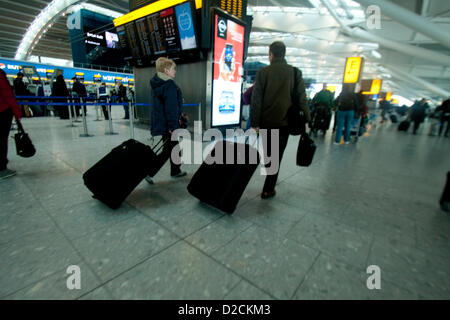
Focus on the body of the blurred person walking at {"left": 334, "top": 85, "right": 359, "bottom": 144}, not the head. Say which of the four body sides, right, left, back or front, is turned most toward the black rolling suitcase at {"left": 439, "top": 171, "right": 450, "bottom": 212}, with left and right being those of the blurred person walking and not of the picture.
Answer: back

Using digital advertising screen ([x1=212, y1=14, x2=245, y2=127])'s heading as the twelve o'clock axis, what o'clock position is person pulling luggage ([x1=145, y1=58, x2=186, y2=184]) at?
The person pulling luggage is roughly at 2 o'clock from the digital advertising screen.

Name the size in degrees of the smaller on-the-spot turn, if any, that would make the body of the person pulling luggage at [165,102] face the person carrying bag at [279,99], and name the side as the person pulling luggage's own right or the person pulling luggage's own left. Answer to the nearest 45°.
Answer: approximately 45° to the person pulling luggage's own right

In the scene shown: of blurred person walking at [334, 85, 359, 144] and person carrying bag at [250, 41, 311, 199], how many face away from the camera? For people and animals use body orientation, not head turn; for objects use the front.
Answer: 2

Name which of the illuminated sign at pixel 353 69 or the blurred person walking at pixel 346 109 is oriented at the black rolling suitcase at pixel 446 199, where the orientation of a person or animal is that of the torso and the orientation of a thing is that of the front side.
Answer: the illuminated sign

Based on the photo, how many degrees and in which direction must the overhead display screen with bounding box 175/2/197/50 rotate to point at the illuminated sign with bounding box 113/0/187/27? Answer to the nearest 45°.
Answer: approximately 90° to its right

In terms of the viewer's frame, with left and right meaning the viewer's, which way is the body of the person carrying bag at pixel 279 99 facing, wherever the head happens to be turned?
facing away from the viewer

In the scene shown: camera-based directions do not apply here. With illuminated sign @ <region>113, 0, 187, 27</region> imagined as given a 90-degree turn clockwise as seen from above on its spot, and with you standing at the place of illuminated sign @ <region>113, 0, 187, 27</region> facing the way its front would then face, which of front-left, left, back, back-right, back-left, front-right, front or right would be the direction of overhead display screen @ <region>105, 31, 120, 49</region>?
front-right

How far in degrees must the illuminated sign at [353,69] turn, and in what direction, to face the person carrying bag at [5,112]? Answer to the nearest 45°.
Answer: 0° — it already faces them
